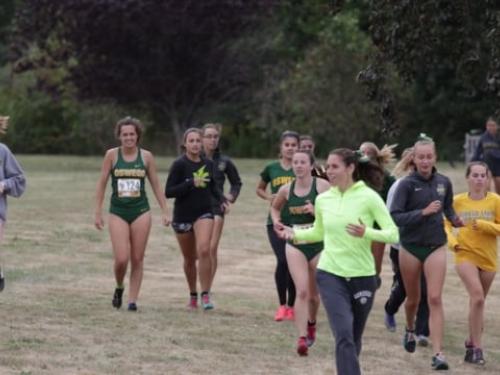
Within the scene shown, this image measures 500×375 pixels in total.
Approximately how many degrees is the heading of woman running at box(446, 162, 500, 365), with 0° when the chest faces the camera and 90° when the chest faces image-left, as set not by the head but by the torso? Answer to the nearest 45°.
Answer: approximately 0°

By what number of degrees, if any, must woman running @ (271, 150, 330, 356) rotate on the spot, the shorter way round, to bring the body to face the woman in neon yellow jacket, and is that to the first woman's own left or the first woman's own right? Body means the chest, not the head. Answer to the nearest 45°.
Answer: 0° — they already face them

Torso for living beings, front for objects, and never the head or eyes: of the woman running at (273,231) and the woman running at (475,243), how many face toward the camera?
2
